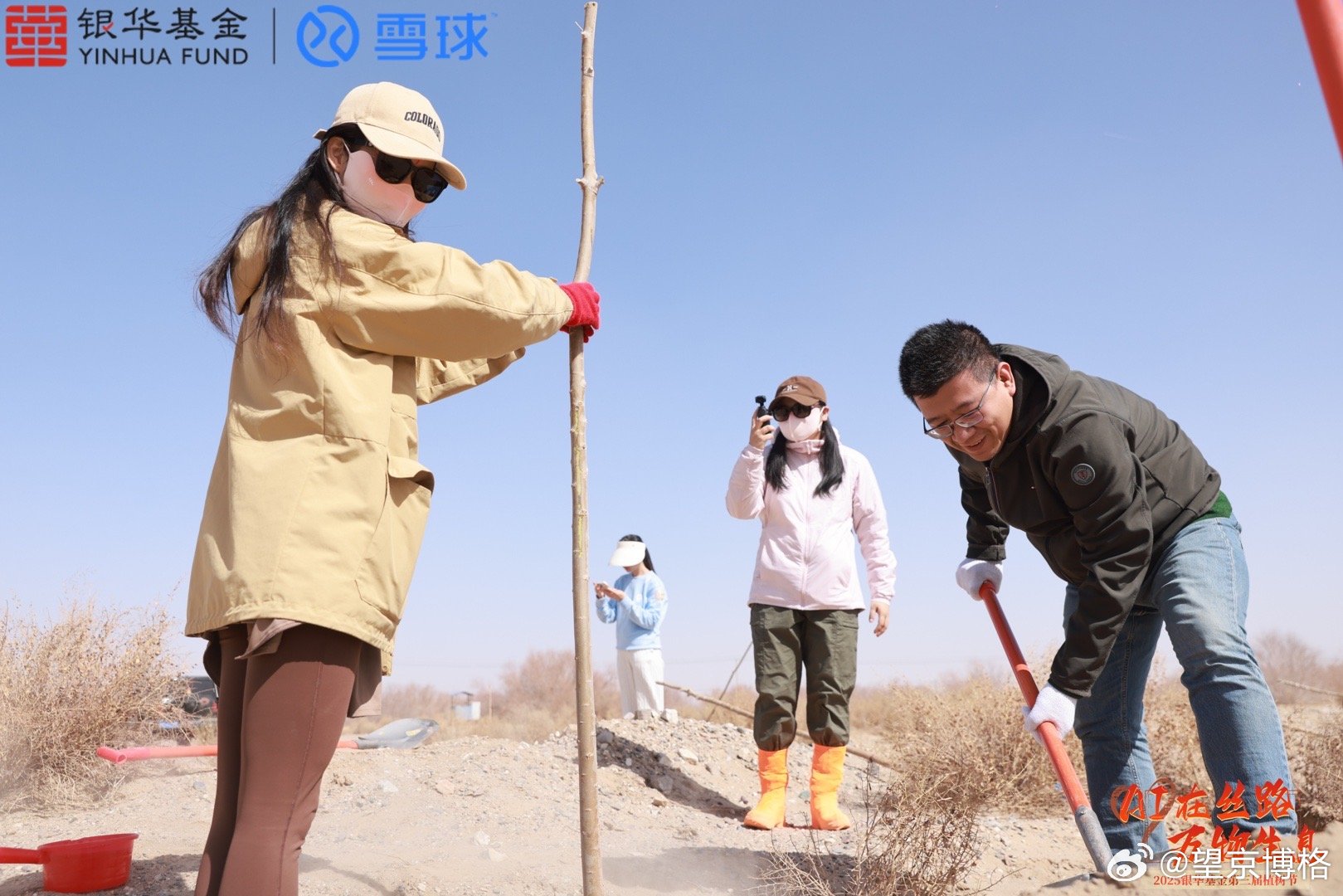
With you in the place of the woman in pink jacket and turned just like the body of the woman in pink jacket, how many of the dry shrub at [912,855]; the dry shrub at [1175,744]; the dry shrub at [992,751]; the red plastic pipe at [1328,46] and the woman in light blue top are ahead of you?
2

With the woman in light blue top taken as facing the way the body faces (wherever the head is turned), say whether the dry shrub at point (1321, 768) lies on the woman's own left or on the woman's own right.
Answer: on the woman's own left

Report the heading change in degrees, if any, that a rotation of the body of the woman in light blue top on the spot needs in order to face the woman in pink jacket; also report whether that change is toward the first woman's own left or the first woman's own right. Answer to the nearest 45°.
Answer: approximately 45° to the first woman's own left

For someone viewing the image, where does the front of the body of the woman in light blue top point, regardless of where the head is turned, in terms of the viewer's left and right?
facing the viewer and to the left of the viewer

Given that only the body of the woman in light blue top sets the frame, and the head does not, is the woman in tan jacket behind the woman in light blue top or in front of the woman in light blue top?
in front

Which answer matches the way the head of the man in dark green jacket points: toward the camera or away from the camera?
toward the camera

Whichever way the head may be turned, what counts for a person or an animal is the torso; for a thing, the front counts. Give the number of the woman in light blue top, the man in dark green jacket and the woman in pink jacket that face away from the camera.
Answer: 0

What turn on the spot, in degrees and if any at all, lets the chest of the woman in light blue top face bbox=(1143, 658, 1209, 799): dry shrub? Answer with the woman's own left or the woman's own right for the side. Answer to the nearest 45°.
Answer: approximately 90° to the woman's own left
